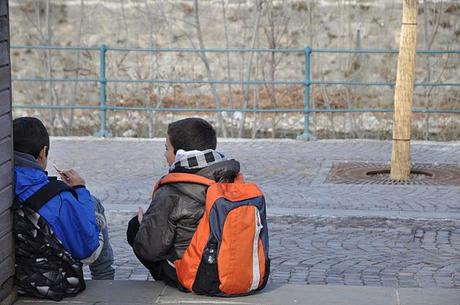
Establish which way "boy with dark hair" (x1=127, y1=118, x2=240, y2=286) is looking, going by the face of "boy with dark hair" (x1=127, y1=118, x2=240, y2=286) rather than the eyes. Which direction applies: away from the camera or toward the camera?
away from the camera

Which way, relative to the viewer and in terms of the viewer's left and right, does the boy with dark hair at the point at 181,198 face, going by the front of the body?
facing away from the viewer and to the left of the viewer

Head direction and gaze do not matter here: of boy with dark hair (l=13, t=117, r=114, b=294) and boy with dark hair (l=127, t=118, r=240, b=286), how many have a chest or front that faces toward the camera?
0

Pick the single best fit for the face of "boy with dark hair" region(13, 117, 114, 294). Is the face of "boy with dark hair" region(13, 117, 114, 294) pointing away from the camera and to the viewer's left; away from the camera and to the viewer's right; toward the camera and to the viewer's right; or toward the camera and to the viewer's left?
away from the camera and to the viewer's right

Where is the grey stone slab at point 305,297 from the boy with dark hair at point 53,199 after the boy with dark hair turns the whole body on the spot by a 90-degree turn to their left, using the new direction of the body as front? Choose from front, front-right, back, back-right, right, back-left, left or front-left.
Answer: back-right

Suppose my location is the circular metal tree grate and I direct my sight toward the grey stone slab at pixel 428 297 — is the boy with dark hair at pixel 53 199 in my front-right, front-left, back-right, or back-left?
front-right

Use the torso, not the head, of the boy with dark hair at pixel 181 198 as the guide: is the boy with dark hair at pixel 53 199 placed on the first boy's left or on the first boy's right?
on the first boy's left

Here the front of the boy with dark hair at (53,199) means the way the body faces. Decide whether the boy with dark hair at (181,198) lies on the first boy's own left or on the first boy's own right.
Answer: on the first boy's own right

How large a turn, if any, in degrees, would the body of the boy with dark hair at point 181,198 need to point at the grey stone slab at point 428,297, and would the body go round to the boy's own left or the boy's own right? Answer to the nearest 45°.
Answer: approximately 135° to the boy's own right

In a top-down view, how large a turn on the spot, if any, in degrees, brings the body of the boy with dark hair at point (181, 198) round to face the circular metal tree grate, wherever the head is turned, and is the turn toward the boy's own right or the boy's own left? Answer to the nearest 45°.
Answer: approximately 45° to the boy's own right

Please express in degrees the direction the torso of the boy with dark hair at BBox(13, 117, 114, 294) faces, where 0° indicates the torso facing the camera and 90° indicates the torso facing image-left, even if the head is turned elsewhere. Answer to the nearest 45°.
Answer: approximately 225°
